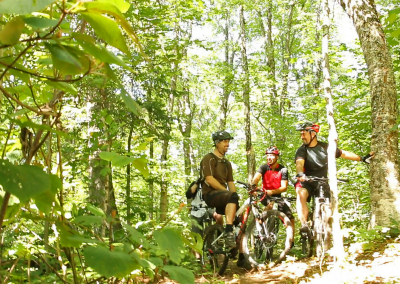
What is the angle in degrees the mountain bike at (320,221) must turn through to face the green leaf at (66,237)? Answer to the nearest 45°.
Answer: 0° — it already faces it

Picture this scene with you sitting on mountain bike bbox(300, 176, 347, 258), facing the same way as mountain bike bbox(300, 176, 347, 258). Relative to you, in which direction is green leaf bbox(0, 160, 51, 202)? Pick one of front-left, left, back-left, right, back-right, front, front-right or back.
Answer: front

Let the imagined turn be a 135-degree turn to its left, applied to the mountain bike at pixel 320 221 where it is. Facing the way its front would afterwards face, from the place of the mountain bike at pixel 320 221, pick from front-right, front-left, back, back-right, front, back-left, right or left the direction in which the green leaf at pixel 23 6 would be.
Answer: back-right

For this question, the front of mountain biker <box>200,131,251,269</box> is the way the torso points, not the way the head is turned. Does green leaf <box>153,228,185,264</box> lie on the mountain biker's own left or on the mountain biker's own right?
on the mountain biker's own right

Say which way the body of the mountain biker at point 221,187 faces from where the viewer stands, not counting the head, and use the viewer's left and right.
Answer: facing the viewer and to the right of the viewer

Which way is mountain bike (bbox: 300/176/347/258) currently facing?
toward the camera

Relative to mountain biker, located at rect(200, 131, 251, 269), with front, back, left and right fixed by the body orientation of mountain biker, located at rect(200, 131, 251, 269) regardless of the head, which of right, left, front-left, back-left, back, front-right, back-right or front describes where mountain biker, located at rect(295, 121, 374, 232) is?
front-left

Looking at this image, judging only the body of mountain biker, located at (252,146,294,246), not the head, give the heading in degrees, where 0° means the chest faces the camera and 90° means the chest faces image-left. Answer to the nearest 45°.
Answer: approximately 45°

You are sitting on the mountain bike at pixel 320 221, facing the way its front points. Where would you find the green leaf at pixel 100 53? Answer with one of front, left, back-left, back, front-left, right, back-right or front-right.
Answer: front

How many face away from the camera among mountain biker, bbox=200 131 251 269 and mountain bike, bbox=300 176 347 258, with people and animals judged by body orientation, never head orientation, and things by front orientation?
0
